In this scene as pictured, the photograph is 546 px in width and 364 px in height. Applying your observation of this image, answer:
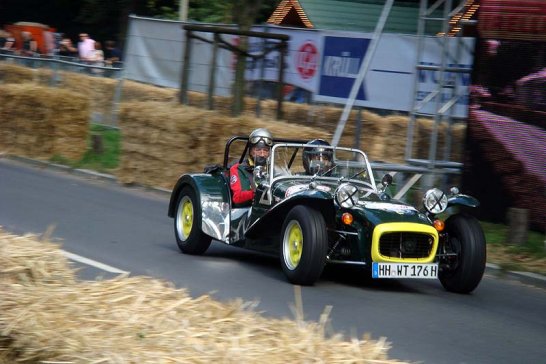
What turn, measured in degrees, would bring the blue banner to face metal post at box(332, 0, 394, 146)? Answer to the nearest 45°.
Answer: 0° — it already faces it

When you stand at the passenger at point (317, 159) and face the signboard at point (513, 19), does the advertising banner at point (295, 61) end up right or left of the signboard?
left

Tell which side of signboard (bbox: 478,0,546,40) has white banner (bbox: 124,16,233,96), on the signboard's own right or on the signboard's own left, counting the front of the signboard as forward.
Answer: on the signboard's own right

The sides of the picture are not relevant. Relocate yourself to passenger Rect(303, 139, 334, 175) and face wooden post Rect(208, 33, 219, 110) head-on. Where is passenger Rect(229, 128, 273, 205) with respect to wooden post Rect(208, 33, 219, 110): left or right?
left

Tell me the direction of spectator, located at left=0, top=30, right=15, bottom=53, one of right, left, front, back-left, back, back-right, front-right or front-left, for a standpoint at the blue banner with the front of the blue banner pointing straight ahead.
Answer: back-right

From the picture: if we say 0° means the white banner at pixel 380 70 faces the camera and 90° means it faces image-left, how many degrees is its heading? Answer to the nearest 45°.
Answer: approximately 0°

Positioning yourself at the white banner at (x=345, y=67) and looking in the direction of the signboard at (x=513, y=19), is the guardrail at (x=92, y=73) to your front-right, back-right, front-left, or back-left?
back-right

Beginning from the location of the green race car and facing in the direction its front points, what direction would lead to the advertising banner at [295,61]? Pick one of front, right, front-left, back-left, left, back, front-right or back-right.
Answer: back-left

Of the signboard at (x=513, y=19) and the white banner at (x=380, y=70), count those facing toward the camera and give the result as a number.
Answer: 2

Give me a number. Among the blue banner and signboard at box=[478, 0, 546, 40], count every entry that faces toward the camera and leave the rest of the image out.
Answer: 2
